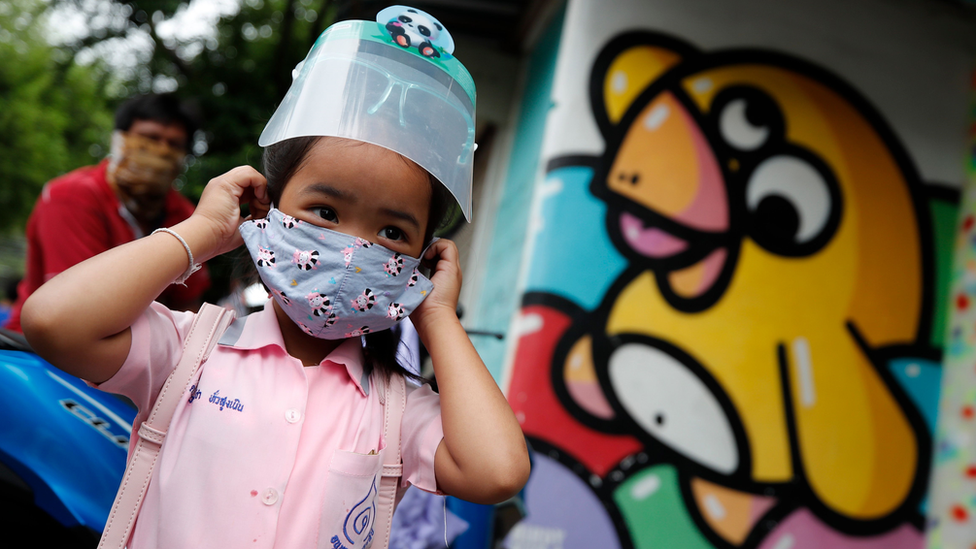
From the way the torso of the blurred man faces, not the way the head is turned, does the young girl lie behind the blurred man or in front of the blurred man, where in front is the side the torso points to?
in front

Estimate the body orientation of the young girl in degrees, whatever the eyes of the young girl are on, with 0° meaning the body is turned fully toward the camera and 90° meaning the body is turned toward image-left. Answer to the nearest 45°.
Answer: approximately 0°

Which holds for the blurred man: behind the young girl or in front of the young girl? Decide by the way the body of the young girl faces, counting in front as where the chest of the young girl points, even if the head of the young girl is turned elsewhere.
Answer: behind

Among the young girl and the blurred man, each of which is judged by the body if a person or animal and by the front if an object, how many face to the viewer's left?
0

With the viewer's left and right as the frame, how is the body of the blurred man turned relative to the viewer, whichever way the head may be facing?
facing the viewer and to the right of the viewer
